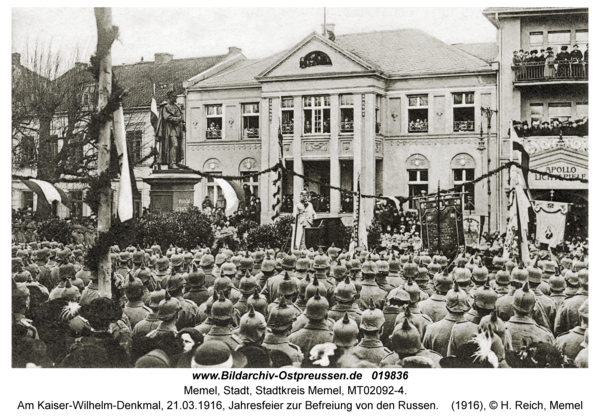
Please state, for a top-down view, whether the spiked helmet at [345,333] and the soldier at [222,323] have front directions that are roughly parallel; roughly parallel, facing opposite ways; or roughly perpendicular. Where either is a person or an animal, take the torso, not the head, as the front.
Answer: roughly parallel

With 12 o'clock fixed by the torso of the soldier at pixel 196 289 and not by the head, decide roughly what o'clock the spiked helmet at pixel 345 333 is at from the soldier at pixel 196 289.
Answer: the spiked helmet at pixel 345 333 is roughly at 5 o'clock from the soldier at pixel 196 289.

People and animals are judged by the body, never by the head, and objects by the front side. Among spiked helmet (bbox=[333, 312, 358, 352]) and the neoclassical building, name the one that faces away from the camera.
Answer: the spiked helmet

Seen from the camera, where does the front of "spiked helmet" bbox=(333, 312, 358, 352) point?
away from the camera

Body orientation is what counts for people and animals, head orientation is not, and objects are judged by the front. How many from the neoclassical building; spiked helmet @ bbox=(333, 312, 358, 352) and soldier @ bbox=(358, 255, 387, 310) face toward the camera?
1

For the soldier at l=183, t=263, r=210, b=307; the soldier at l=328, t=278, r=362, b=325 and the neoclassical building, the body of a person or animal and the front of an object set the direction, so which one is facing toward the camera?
the neoclassical building

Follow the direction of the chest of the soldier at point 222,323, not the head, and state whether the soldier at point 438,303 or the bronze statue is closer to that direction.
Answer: the bronze statue

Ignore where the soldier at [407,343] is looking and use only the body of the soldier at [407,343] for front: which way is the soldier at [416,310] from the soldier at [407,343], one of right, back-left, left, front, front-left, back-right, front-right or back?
front

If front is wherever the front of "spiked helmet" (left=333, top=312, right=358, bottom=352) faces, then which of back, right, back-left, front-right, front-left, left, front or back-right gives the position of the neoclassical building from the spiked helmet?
front

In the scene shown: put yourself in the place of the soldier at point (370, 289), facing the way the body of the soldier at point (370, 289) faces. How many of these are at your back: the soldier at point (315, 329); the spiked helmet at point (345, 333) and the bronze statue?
2

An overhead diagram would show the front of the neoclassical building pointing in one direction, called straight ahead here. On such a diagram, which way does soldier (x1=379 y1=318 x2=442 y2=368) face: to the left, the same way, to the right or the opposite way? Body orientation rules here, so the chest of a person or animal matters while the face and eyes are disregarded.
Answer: the opposite way

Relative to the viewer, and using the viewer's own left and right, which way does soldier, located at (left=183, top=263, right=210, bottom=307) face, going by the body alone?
facing away from the viewer

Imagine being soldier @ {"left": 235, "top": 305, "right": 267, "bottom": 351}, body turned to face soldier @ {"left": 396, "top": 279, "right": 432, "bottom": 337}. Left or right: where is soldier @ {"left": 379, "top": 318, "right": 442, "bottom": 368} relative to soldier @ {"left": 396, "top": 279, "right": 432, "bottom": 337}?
right

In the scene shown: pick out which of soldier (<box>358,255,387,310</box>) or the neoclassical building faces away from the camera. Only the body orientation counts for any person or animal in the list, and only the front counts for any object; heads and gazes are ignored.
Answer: the soldier

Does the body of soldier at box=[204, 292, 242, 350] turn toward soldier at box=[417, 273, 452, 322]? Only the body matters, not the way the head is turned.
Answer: no

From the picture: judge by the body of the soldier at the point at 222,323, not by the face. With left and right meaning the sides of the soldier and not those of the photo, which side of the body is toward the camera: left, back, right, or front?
back

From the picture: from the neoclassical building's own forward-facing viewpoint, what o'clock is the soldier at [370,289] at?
The soldier is roughly at 12 o'clock from the neoclassical building.

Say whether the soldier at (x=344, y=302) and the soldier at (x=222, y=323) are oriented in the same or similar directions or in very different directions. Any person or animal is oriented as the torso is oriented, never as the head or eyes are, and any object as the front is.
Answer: same or similar directions

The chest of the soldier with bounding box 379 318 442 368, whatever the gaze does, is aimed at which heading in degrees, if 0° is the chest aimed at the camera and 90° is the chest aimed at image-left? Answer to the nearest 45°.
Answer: approximately 180°

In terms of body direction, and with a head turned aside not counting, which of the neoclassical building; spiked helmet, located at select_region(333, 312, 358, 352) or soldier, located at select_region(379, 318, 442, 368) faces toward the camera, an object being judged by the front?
the neoclassical building

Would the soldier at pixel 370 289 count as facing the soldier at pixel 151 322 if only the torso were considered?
no

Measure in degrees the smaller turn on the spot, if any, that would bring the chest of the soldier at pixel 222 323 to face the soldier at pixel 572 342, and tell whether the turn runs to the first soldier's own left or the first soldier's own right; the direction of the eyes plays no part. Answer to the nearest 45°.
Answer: approximately 90° to the first soldier's own right
